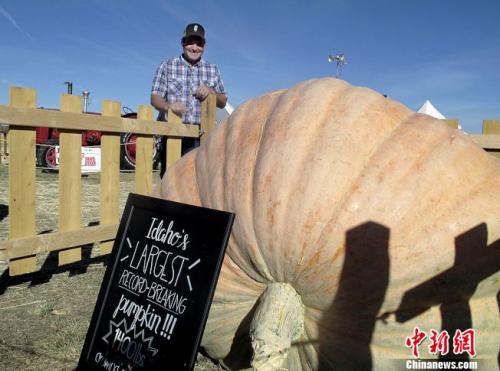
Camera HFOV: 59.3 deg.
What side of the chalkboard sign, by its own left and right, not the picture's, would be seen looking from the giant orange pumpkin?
left

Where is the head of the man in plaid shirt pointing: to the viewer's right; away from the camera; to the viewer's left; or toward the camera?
toward the camera

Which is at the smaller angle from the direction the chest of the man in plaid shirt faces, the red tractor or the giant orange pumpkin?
the giant orange pumpkin

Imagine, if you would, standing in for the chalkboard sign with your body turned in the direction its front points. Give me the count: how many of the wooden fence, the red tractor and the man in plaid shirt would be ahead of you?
0

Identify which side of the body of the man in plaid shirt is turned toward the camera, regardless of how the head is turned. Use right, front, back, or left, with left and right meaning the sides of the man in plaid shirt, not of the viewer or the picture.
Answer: front

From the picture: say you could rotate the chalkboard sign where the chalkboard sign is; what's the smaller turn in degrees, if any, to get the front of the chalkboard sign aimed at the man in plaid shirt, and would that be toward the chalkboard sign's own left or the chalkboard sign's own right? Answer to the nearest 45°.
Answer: approximately 180°

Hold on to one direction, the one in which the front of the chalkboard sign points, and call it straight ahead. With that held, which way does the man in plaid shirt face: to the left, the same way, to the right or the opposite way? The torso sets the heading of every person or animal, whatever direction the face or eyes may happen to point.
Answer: the same way

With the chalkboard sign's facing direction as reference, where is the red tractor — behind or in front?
behind

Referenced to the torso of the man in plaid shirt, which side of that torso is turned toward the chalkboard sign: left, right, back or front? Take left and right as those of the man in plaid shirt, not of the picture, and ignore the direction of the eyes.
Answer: front

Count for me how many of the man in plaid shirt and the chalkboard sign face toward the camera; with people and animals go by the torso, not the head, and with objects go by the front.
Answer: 2

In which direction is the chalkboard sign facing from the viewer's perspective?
toward the camera
